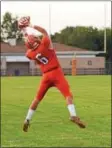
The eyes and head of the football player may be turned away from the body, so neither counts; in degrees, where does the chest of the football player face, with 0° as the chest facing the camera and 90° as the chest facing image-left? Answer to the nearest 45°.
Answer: approximately 0°
